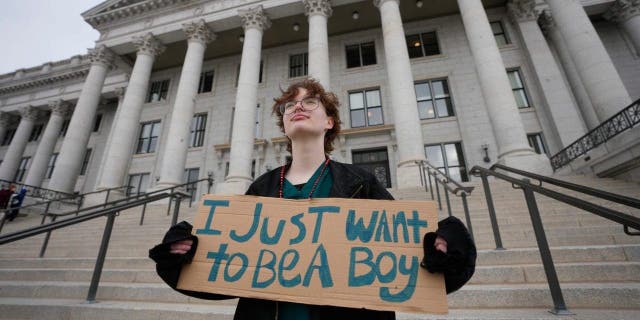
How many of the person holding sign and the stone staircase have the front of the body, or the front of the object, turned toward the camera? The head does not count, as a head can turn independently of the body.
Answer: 2

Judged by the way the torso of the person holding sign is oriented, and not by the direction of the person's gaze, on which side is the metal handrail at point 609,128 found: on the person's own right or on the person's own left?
on the person's own left

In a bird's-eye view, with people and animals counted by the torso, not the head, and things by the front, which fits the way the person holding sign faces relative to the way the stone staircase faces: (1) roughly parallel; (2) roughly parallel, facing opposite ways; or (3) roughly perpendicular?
roughly parallel

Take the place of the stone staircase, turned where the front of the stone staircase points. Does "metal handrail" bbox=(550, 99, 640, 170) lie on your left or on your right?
on your left

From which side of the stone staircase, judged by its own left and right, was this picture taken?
front

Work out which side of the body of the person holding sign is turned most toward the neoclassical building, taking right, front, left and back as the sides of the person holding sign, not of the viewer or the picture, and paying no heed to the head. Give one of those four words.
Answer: back

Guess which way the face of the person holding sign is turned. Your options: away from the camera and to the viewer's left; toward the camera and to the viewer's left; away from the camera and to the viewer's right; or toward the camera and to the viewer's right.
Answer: toward the camera and to the viewer's left

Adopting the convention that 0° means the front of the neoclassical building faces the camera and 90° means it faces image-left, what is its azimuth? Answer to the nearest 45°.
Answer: approximately 45°

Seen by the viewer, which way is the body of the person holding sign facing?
toward the camera
